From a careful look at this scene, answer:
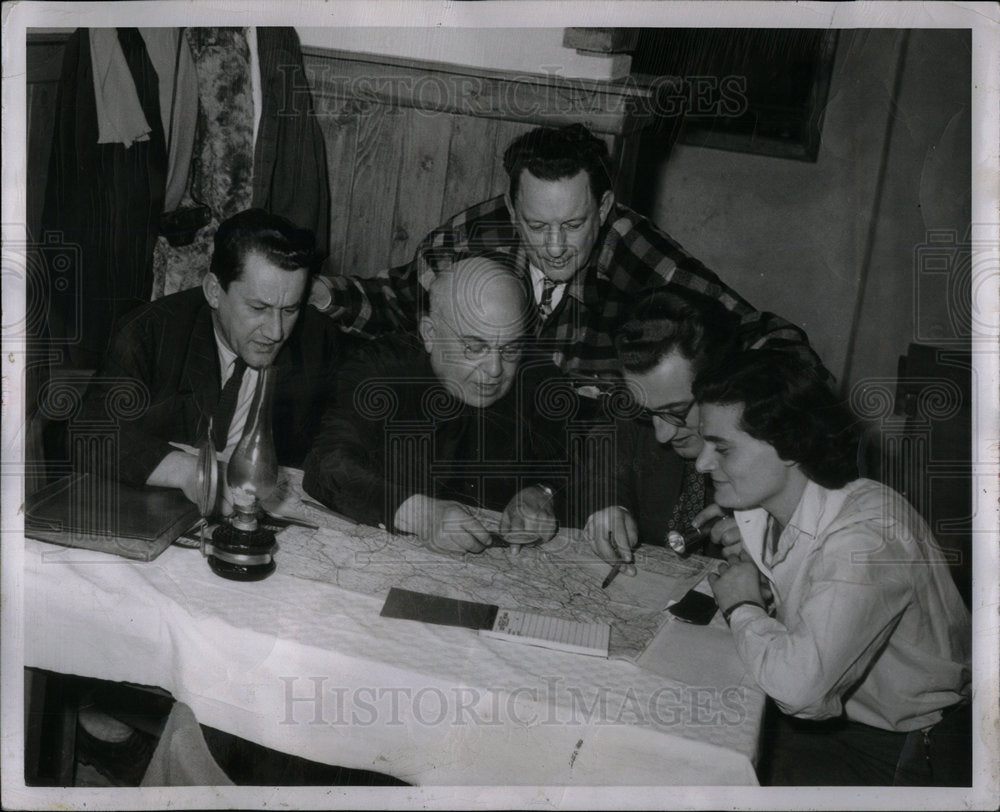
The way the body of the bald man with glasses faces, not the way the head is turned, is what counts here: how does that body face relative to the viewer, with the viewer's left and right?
facing the viewer and to the right of the viewer

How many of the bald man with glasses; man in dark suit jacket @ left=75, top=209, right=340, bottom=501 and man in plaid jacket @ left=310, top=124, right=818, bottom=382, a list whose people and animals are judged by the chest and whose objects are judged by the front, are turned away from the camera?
0

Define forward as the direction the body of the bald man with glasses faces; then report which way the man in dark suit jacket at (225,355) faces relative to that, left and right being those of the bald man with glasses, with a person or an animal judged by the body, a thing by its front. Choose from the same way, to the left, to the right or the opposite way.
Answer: the same way

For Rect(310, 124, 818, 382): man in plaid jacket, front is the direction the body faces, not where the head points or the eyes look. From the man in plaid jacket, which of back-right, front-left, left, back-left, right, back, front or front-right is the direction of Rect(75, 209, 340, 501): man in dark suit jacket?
right

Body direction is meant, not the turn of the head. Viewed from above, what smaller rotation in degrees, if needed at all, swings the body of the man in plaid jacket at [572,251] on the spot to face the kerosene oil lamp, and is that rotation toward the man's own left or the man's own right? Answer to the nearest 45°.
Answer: approximately 45° to the man's own right

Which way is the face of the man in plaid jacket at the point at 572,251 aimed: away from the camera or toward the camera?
toward the camera

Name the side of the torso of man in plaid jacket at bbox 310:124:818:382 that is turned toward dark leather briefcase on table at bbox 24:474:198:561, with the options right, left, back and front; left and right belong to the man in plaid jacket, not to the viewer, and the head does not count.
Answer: right

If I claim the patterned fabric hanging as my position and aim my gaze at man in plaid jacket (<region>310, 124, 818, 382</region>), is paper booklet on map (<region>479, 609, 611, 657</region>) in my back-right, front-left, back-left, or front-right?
front-right

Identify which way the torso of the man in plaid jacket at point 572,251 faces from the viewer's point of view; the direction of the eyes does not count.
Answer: toward the camera

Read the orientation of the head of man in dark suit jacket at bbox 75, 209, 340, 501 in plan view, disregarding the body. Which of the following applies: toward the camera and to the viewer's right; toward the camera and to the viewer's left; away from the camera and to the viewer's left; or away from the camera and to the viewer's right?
toward the camera and to the viewer's right

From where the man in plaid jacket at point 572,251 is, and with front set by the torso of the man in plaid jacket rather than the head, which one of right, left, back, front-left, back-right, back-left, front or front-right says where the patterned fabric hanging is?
right

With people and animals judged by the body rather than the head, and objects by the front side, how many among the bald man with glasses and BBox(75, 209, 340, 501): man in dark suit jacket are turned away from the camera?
0
